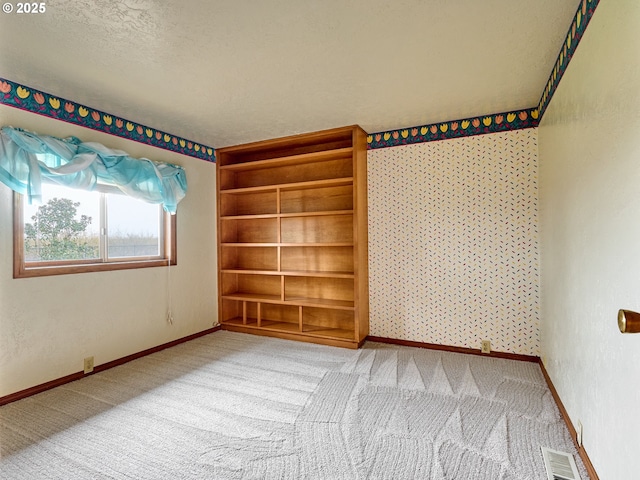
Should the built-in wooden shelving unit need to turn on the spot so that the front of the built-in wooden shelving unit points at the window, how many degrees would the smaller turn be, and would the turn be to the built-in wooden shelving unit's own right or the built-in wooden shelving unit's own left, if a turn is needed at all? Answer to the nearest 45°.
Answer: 0° — it already faces it

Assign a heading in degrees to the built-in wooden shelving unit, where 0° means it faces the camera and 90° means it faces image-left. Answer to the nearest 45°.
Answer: approximately 45°
